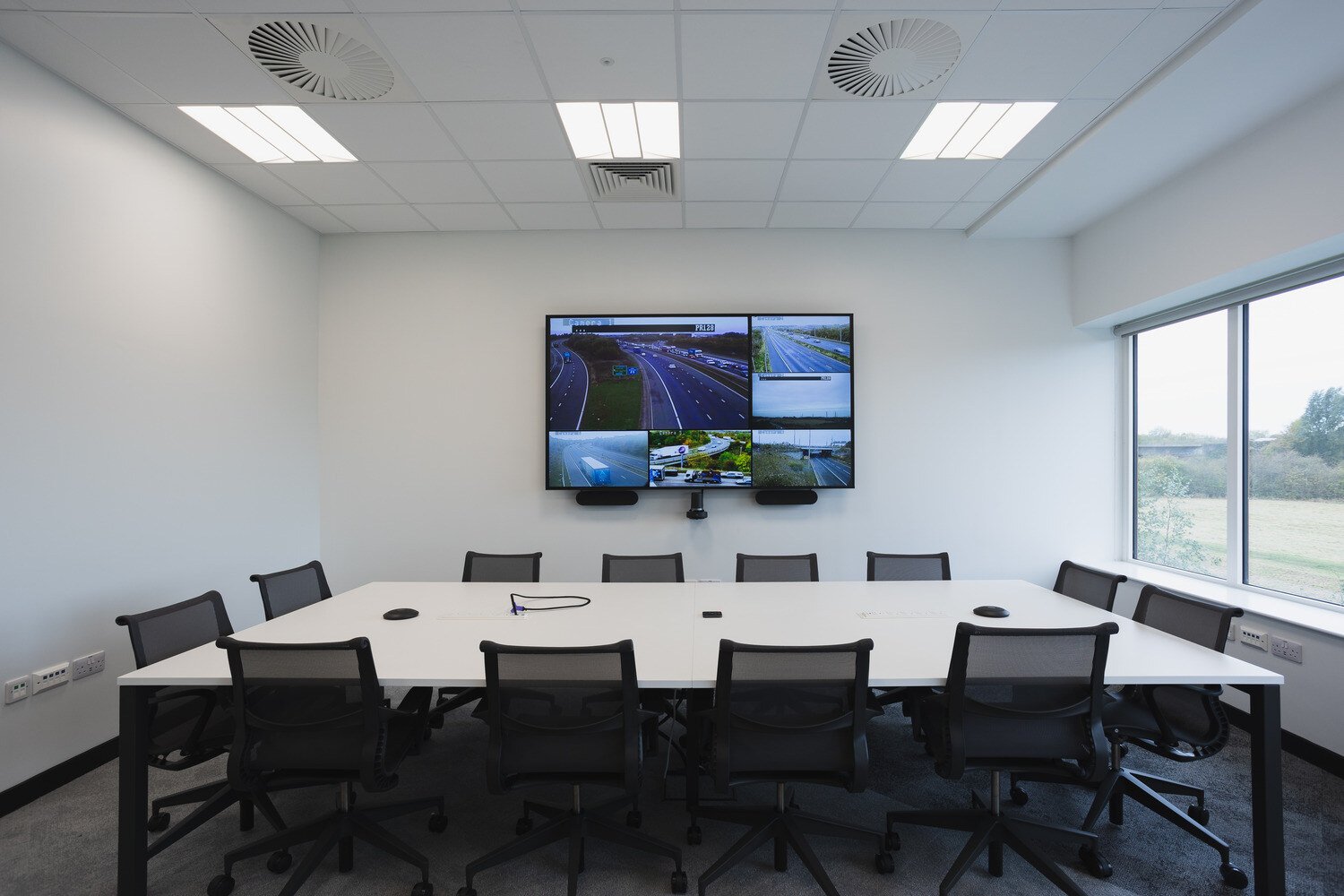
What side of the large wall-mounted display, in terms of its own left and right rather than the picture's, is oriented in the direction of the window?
left

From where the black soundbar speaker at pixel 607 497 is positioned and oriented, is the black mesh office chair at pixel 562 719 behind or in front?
in front

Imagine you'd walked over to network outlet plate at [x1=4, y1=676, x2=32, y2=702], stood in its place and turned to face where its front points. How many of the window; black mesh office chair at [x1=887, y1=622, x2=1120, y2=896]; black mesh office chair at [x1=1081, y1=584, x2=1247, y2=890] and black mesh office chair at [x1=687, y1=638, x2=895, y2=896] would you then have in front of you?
4

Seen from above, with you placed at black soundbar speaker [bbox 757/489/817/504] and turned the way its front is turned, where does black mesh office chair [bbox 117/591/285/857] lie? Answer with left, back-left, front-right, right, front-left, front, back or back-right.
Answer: front-right

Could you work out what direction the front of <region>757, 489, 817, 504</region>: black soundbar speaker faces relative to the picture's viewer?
facing the viewer

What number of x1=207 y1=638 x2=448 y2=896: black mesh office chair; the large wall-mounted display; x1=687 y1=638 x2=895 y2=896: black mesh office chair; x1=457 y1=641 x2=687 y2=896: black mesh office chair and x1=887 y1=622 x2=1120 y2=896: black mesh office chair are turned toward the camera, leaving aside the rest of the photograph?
1

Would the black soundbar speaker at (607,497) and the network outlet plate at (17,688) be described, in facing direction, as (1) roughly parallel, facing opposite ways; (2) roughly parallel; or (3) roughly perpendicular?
roughly perpendicular

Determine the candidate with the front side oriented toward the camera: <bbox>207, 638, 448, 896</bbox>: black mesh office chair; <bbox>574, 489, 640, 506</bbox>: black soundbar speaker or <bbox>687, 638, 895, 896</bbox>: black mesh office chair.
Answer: the black soundbar speaker

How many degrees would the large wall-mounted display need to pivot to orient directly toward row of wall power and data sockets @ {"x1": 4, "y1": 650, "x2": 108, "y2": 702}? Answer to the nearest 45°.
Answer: approximately 45° to its right

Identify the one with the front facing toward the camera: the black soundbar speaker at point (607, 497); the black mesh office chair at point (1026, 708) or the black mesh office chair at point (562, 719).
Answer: the black soundbar speaker

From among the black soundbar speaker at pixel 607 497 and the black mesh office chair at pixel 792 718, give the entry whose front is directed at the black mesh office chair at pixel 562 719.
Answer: the black soundbar speaker

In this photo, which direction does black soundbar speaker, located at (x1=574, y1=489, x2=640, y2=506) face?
toward the camera

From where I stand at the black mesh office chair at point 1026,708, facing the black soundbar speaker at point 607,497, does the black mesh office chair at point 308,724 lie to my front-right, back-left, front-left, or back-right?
front-left

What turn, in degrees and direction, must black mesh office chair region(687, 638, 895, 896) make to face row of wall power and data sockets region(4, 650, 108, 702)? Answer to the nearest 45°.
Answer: approximately 90° to its left

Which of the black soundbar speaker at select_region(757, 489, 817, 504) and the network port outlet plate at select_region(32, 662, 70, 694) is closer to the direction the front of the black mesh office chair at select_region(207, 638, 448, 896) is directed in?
the black soundbar speaker

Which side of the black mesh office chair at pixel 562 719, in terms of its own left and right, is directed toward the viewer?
back

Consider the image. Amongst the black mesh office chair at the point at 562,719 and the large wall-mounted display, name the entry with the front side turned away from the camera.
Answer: the black mesh office chair

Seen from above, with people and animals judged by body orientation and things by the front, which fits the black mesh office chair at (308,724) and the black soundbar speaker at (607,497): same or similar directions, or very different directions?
very different directions

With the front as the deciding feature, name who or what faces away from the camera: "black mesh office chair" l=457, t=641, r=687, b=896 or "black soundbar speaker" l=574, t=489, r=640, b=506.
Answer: the black mesh office chair

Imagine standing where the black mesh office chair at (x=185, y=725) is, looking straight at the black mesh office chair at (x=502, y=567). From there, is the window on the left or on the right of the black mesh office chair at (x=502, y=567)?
right

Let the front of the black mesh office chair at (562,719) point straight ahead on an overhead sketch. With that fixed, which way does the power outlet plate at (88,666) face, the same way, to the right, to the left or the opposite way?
to the right

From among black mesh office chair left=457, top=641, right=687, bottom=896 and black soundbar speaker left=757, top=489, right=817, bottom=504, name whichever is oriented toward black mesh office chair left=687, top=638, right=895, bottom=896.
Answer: the black soundbar speaker

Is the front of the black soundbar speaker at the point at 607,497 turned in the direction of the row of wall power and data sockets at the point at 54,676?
no

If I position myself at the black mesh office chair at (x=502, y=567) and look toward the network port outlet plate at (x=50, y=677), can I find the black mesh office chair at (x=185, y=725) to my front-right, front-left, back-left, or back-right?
front-left

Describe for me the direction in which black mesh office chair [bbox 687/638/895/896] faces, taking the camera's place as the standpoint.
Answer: facing away from the viewer

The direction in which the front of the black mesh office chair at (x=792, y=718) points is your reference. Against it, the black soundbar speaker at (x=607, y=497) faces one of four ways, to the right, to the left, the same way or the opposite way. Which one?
the opposite way

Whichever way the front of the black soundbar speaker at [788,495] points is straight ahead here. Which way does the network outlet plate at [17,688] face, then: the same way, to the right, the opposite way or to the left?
to the left
